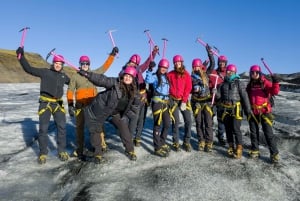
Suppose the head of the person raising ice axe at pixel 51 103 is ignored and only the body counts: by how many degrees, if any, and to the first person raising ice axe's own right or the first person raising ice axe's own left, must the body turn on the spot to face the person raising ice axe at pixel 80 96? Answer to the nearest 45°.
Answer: approximately 90° to the first person raising ice axe's own left

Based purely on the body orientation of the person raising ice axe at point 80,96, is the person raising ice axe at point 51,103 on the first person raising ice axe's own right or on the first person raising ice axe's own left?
on the first person raising ice axe's own right

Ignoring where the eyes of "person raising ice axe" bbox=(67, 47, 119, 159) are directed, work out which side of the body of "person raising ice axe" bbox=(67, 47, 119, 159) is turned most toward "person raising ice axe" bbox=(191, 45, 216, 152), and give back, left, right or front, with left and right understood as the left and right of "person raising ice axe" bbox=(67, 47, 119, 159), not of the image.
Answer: left

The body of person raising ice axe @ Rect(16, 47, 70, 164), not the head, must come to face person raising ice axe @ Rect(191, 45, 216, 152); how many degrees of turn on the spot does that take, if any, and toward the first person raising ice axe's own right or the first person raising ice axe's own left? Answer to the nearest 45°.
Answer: approximately 90° to the first person raising ice axe's own left

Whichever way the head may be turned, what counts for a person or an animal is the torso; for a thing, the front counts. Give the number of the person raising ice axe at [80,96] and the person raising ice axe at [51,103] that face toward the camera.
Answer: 2

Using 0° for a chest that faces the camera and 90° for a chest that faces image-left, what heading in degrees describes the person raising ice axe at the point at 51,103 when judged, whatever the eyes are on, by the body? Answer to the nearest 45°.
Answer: approximately 0°

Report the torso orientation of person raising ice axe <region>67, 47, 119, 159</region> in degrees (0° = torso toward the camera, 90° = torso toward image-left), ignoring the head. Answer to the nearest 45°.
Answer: approximately 0°
